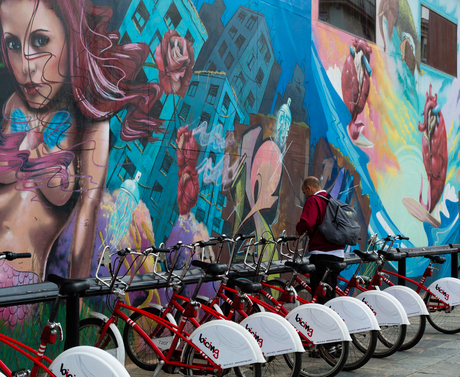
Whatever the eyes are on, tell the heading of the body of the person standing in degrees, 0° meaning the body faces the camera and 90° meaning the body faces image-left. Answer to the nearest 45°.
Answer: approximately 90°
